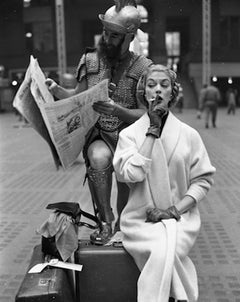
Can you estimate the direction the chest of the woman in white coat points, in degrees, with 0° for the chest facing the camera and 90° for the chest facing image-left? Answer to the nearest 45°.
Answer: approximately 0°

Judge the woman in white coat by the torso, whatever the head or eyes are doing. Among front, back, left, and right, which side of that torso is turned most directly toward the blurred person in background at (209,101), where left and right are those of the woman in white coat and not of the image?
back

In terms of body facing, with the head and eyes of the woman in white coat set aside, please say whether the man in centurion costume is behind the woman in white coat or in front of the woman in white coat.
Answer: behind
